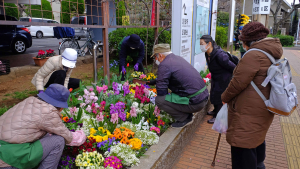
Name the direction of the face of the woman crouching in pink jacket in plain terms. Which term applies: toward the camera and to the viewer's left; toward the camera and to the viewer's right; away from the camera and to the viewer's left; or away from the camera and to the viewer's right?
away from the camera and to the viewer's right

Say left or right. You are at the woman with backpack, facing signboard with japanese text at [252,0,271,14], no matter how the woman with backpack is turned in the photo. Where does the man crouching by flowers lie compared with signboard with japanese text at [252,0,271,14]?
left

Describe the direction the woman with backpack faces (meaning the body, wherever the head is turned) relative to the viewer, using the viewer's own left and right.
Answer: facing to the left of the viewer

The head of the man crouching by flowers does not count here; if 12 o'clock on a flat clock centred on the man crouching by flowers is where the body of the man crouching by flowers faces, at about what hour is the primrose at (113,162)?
The primrose is roughly at 10 o'clock from the man crouching by flowers.

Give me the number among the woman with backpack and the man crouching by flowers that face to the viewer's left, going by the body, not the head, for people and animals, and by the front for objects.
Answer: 2

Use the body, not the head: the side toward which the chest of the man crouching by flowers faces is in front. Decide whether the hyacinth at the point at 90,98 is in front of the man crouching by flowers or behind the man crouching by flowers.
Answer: in front

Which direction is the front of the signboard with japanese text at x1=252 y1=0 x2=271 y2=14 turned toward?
toward the camera

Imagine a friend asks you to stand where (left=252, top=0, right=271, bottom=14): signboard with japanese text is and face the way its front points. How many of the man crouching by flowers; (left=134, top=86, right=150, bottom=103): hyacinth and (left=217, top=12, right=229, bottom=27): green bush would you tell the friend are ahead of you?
2

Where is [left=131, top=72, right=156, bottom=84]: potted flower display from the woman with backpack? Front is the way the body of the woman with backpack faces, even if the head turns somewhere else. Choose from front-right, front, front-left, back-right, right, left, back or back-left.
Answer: front-right

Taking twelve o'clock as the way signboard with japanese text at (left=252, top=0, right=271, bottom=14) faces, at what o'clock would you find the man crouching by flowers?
The man crouching by flowers is roughly at 12 o'clock from the signboard with japanese text.

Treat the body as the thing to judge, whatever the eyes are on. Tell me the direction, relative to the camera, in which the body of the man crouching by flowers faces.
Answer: to the viewer's left

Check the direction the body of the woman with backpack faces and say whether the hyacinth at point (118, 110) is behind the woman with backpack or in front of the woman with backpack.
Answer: in front
